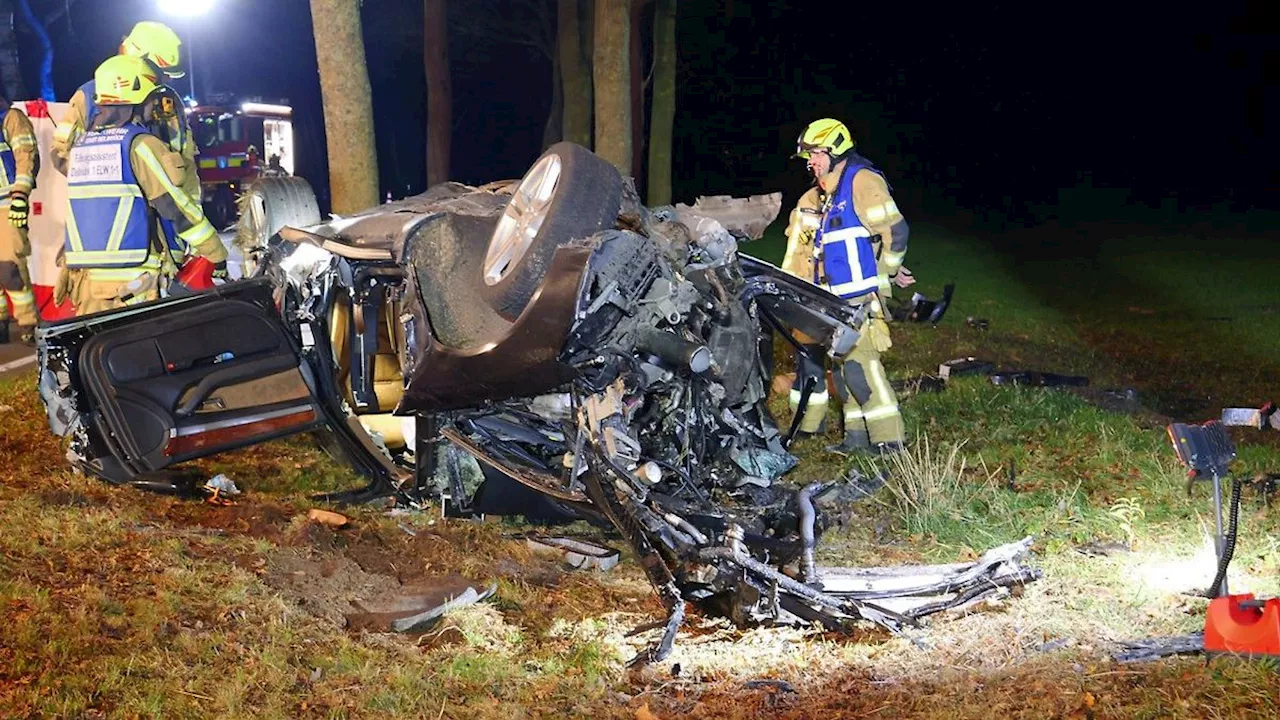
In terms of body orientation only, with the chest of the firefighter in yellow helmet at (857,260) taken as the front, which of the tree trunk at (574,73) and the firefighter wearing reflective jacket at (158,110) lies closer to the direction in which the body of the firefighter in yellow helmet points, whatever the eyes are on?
the firefighter wearing reflective jacket

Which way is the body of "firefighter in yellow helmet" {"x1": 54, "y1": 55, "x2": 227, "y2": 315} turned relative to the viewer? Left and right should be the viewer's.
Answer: facing away from the viewer and to the right of the viewer

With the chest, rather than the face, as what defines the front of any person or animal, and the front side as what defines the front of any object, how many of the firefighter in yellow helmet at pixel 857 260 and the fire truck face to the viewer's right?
0

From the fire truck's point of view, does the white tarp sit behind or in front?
in front

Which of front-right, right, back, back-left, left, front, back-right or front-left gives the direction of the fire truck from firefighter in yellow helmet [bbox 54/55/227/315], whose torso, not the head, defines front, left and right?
front-left

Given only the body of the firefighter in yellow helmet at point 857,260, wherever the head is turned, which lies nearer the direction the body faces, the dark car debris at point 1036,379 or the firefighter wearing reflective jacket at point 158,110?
the firefighter wearing reflective jacket

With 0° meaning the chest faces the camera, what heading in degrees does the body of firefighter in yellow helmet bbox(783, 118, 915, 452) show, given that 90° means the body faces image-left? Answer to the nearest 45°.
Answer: approximately 45°

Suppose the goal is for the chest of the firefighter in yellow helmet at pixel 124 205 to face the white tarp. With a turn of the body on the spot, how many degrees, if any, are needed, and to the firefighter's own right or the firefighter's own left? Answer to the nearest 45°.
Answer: approximately 45° to the firefighter's own left

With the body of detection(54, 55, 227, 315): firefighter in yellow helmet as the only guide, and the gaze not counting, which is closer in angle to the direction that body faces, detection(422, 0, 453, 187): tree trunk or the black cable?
the tree trunk

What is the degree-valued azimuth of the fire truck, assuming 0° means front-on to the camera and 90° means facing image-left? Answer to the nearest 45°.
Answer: approximately 45°

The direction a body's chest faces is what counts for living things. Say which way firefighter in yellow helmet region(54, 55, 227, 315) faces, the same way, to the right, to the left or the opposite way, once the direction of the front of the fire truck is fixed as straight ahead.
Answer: the opposite way
